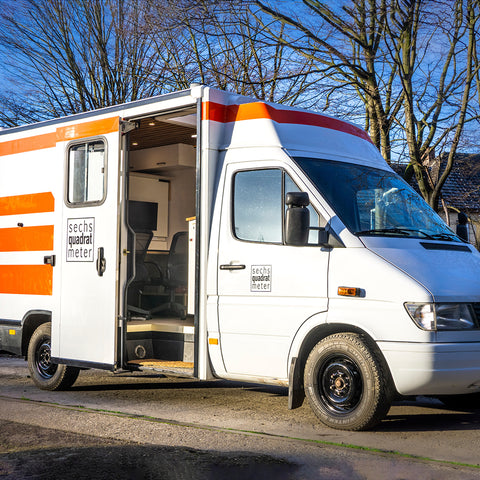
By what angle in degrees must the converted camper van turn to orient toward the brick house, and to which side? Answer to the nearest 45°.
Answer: approximately 90° to its left

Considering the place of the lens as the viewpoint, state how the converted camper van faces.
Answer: facing the viewer and to the right of the viewer
